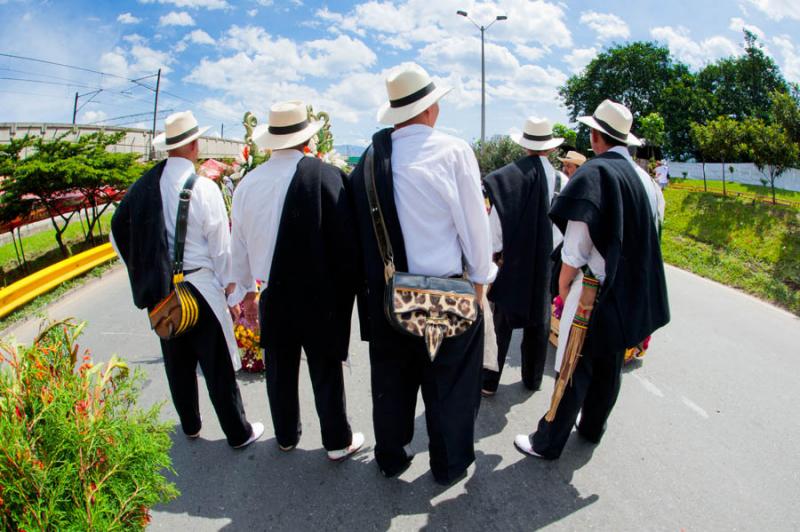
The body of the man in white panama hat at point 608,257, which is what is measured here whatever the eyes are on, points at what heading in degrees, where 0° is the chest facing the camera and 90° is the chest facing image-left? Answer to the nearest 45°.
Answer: approximately 135°

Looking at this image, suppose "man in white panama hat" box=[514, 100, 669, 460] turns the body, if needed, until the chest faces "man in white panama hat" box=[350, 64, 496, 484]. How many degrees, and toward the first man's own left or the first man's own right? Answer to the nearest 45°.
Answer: approximately 90° to the first man's own left

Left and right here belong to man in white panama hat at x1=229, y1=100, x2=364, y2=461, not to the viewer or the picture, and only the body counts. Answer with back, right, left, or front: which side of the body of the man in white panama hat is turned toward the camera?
back

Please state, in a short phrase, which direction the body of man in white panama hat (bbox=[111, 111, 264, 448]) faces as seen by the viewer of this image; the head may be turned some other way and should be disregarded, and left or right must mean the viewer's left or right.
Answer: facing away from the viewer and to the right of the viewer

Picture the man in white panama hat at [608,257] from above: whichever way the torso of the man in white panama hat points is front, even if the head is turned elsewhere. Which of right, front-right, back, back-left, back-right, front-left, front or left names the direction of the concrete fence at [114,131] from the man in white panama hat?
front

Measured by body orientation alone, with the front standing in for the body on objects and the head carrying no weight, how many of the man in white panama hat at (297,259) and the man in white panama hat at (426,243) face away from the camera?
2

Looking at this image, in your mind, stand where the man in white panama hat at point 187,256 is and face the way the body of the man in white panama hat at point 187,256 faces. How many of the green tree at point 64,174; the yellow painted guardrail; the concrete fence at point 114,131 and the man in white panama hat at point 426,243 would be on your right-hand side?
1

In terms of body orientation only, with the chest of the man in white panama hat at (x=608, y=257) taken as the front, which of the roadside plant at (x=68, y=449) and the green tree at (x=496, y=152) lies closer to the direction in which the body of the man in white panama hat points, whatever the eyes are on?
the green tree

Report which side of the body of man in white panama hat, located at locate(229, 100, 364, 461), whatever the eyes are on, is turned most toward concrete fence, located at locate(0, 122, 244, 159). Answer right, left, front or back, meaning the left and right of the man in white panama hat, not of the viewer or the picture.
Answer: front

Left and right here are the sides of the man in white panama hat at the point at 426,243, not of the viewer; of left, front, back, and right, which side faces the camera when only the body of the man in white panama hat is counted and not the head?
back

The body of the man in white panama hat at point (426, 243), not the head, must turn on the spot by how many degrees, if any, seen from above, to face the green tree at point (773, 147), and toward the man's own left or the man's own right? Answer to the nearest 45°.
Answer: approximately 45° to the man's own right
